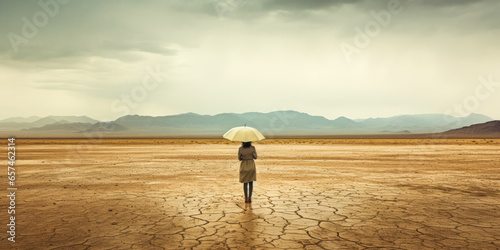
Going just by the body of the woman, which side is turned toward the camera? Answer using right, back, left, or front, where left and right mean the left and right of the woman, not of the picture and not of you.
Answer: back
